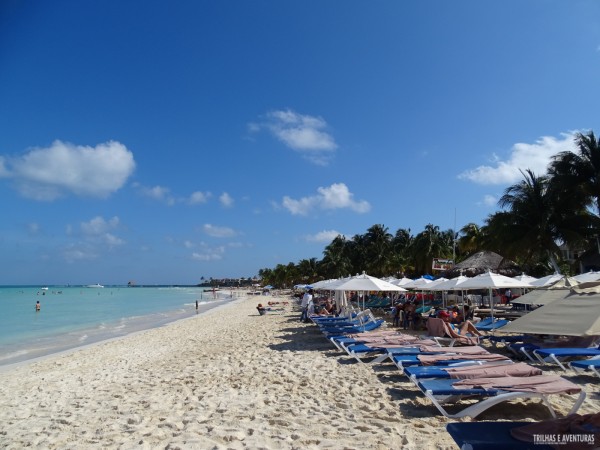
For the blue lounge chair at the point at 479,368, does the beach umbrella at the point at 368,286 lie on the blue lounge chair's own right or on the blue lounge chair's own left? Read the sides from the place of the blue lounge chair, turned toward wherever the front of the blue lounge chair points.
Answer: on the blue lounge chair's own right

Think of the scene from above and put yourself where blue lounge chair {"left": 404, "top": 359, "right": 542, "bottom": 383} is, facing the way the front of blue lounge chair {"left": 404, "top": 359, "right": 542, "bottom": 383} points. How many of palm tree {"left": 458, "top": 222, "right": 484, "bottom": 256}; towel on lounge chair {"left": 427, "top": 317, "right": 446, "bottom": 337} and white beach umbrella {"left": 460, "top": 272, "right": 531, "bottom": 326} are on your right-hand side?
3

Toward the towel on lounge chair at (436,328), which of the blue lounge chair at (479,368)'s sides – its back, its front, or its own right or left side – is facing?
right

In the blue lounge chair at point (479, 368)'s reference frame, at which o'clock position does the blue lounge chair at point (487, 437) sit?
the blue lounge chair at point (487, 437) is roughly at 9 o'clock from the blue lounge chair at point (479, 368).

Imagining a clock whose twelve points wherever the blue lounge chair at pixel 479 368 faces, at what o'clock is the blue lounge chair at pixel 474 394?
the blue lounge chair at pixel 474 394 is roughly at 9 o'clock from the blue lounge chair at pixel 479 368.

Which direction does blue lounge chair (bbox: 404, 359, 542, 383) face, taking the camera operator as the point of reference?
facing to the left of the viewer

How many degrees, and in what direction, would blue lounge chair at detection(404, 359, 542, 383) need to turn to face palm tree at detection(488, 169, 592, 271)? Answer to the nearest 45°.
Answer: approximately 90° to its right

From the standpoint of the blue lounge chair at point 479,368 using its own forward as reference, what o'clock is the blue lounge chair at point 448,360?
the blue lounge chair at point 448,360 is roughly at 2 o'clock from the blue lounge chair at point 479,368.

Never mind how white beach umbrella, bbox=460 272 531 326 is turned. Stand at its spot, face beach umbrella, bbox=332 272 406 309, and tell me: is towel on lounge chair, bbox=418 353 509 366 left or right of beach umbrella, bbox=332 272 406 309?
left

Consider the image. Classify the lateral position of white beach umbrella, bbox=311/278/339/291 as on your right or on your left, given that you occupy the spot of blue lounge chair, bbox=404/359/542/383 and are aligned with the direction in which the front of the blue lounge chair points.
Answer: on your right

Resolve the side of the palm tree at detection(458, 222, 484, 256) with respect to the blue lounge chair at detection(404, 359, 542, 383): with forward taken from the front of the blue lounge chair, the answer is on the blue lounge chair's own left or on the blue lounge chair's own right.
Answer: on the blue lounge chair's own right
